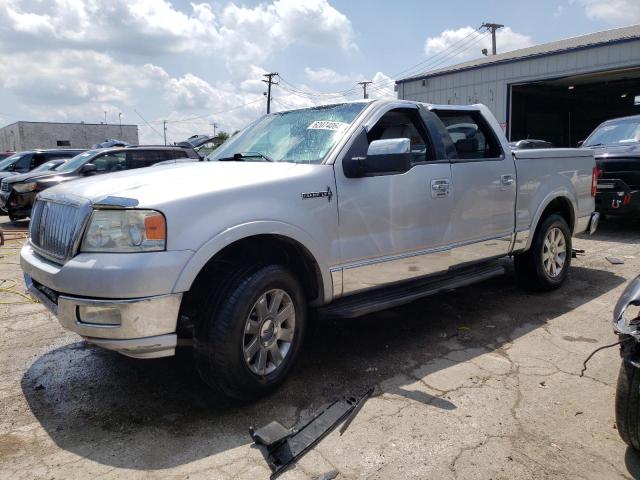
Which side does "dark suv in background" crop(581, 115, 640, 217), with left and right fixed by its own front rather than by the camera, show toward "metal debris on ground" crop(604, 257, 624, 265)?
front

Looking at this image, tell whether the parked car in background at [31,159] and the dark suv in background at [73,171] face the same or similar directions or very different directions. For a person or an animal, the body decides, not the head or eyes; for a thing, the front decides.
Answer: same or similar directions

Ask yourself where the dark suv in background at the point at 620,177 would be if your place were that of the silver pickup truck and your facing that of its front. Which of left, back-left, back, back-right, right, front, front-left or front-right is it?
back

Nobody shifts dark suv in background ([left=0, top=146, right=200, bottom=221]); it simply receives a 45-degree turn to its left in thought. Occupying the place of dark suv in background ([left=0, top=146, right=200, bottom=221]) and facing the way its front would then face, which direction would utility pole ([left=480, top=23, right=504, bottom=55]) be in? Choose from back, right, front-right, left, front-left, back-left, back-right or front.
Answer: back-left

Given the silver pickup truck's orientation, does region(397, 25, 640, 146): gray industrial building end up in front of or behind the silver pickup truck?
behind

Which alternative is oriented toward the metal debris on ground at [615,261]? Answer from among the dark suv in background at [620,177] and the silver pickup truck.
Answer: the dark suv in background

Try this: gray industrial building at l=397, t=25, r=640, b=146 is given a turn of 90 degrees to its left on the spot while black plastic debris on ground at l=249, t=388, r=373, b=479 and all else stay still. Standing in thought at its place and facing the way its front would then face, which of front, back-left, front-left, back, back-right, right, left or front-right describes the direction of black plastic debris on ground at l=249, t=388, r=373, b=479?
front-right

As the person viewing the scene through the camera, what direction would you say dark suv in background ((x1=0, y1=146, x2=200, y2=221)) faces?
facing the viewer and to the left of the viewer

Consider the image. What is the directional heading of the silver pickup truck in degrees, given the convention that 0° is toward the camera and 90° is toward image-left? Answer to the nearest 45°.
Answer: approximately 45°

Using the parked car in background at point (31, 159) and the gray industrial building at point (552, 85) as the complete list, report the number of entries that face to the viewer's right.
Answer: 0

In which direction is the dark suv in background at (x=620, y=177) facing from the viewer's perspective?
toward the camera
